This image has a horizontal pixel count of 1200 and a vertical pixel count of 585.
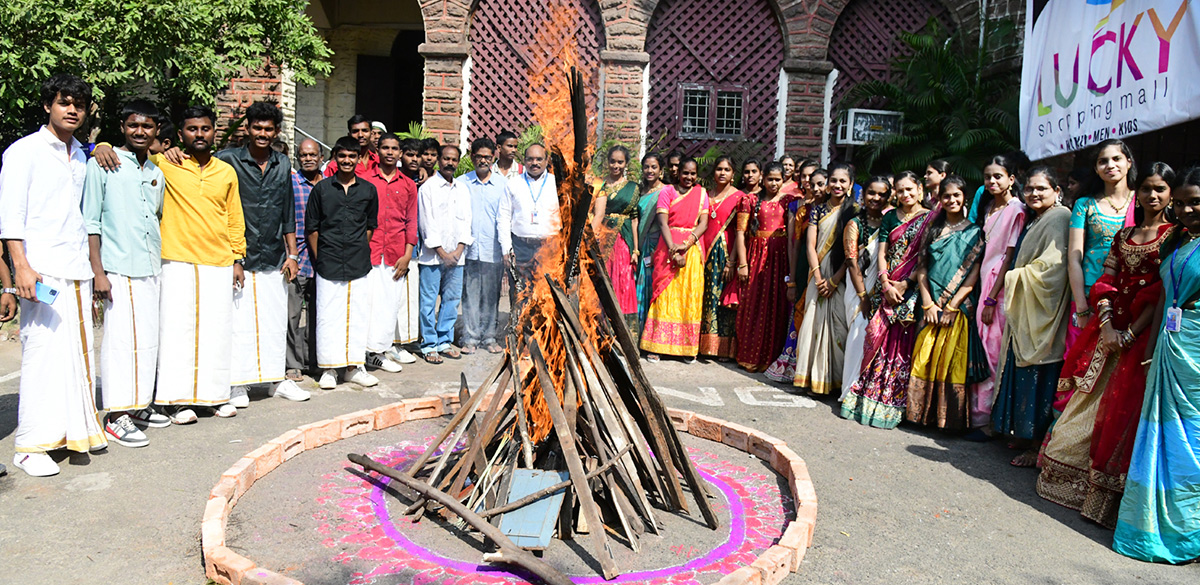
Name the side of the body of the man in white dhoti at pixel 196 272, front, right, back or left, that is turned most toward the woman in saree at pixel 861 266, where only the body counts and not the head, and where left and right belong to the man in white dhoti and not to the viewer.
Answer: left

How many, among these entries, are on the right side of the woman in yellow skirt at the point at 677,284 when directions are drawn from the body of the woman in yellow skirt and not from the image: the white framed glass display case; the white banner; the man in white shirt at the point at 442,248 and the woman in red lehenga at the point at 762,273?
1

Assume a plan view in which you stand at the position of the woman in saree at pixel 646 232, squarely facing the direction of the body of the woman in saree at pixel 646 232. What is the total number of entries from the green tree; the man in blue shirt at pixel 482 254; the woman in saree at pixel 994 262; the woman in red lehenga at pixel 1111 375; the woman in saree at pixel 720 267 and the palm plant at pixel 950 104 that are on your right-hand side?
2

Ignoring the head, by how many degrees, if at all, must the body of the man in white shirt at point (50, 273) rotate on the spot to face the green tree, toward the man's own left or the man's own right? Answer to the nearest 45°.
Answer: approximately 135° to the man's own left

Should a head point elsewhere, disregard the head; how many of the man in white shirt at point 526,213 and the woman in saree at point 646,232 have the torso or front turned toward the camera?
2

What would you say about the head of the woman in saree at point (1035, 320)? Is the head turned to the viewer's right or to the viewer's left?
to the viewer's left

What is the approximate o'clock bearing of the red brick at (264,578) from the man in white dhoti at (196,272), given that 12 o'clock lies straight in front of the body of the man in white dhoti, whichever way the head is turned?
The red brick is roughly at 12 o'clock from the man in white dhoti.

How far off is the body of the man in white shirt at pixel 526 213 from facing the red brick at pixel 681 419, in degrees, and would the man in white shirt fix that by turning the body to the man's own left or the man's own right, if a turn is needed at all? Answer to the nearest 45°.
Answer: approximately 45° to the man's own left

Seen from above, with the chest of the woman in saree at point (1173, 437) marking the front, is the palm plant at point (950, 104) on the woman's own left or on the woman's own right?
on the woman's own right

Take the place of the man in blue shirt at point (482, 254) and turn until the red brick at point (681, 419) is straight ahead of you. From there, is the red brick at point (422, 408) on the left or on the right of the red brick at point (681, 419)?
right

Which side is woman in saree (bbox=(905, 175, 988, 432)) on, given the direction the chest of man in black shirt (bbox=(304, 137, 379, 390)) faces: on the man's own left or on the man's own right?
on the man's own left

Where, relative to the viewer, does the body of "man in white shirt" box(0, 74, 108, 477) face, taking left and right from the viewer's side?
facing the viewer and to the right of the viewer

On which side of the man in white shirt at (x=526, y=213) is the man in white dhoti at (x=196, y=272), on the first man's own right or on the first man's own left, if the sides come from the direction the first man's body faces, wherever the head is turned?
on the first man's own right

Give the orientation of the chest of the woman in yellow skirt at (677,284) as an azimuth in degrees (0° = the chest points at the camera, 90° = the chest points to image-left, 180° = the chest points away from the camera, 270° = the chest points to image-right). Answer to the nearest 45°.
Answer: approximately 0°
